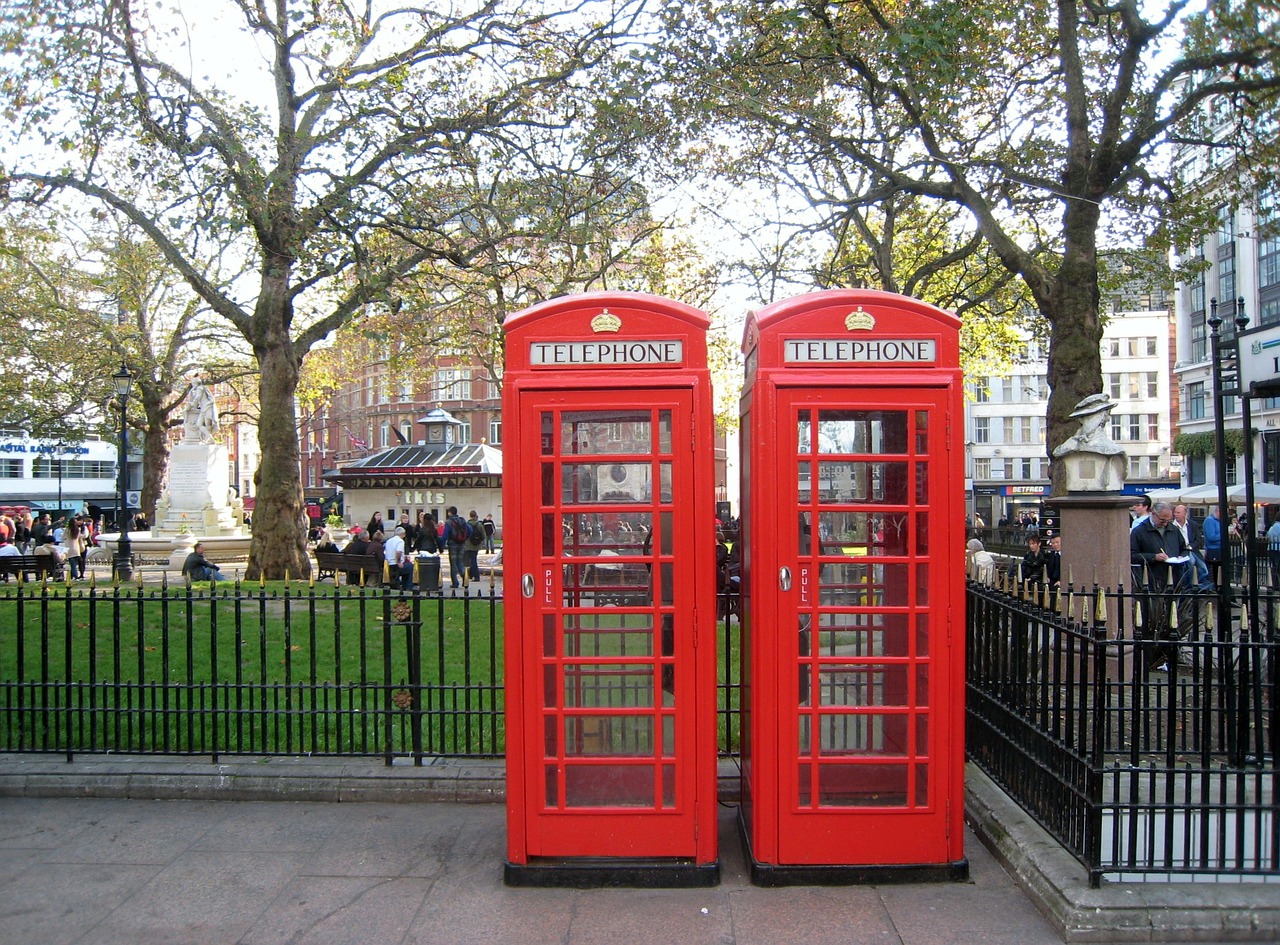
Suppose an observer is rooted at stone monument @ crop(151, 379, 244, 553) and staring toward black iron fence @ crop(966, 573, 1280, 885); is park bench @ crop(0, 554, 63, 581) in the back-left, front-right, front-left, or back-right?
front-right

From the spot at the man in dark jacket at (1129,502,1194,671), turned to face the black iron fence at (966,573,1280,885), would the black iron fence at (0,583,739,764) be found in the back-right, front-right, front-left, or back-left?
front-right

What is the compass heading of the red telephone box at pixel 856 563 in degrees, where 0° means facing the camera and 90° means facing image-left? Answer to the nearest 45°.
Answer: approximately 0°

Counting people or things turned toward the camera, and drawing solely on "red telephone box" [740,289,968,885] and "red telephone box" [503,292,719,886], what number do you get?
2

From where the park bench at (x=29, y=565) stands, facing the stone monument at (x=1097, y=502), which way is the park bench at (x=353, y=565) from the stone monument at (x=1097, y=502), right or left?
left

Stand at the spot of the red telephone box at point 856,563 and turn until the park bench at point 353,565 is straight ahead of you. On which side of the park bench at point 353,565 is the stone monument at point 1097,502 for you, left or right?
right

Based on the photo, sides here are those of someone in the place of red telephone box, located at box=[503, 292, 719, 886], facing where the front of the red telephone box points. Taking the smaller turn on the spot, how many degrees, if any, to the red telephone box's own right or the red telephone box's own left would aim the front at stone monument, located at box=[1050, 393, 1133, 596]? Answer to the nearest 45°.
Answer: approximately 135° to the red telephone box's own left

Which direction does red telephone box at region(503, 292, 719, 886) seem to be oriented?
toward the camera

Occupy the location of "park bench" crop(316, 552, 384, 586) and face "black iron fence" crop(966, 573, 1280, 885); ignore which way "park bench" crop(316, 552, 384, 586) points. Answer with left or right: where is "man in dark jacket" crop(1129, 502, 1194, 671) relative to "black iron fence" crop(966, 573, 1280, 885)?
left
